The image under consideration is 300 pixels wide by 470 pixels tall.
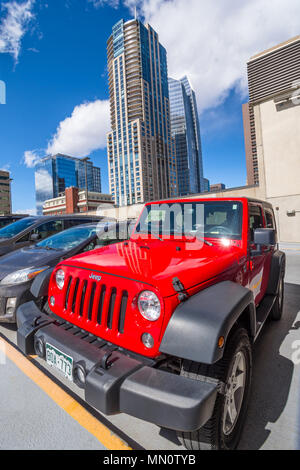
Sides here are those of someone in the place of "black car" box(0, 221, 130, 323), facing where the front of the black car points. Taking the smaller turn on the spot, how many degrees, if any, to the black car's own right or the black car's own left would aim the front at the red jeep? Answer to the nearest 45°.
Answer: approximately 45° to the black car's own left

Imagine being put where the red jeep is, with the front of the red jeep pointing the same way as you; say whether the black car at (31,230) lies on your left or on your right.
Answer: on your right

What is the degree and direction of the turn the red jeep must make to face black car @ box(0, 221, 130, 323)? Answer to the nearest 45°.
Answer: approximately 90° to its right

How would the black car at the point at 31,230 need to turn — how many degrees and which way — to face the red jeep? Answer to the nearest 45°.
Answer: approximately 45° to its left

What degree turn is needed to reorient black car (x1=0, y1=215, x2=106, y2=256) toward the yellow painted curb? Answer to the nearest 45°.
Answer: approximately 45° to its left
